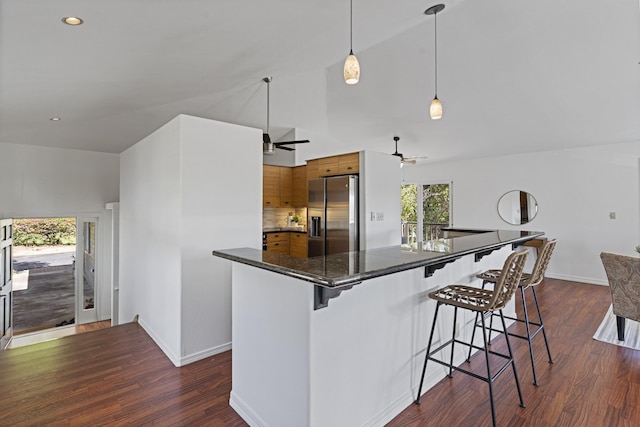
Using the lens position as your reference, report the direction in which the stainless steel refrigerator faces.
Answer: facing the viewer and to the left of the viewer

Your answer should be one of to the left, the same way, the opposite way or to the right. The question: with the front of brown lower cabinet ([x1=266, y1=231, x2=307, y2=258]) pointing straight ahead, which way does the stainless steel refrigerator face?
the same way

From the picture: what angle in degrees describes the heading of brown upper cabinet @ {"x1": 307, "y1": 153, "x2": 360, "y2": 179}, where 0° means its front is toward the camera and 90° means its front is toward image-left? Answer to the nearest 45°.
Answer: approximately 45°

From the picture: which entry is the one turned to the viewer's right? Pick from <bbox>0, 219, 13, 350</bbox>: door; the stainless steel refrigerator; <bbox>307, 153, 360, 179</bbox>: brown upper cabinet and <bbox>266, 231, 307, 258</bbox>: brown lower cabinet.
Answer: the door

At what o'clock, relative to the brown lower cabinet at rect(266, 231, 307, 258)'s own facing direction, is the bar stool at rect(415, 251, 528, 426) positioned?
The bar stool is roughly at 10 o'clock from the brown lower cabinet.

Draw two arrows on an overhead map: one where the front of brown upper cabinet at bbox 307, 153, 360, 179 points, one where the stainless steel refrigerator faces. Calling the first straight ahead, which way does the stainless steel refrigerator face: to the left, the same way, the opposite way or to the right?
the same way

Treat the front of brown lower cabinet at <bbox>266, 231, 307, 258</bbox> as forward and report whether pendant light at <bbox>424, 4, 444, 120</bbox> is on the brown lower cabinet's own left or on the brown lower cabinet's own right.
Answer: on the brown lower cabinet's own left

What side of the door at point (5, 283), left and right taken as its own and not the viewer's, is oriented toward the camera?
right

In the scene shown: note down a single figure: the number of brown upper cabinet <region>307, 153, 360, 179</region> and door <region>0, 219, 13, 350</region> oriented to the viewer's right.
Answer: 1

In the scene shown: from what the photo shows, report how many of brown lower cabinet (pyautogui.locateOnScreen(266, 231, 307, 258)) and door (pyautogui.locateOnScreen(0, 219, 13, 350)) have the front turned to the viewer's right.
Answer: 1

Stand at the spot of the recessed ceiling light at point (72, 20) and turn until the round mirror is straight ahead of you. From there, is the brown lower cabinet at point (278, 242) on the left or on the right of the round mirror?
left

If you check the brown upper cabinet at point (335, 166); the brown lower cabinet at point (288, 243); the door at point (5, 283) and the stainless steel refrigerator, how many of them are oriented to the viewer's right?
1

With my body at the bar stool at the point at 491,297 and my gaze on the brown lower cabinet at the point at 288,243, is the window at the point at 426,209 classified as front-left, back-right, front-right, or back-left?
front-right

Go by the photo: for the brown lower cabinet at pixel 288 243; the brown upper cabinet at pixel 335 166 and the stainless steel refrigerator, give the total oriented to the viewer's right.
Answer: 0
